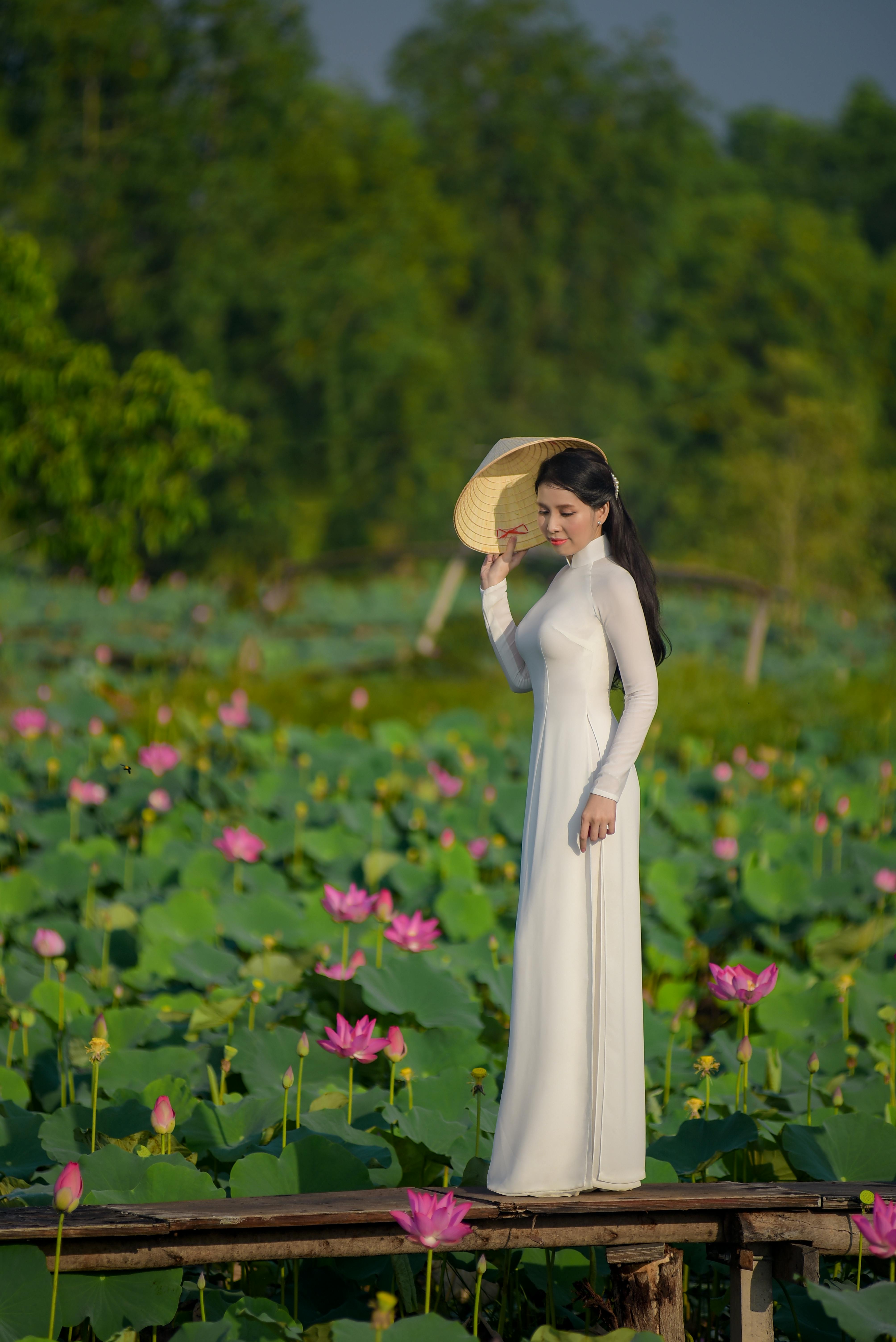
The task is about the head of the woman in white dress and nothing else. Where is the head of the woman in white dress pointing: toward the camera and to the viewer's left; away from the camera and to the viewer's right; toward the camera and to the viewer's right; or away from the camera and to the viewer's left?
toward the camera and to the viewer's left

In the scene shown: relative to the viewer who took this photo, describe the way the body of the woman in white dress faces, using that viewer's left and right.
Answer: facing the viewer and to the left of the viewer

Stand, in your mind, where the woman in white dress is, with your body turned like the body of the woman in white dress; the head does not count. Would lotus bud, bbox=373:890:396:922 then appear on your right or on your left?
on your right

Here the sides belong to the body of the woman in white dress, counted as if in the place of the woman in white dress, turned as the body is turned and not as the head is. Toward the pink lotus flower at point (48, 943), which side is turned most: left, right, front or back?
right
